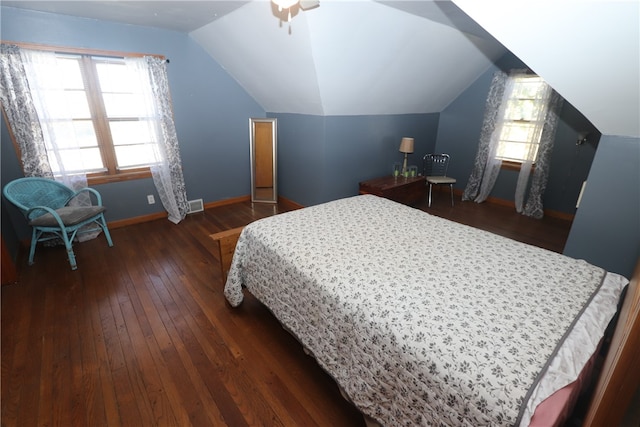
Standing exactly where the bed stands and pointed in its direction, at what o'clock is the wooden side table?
The wooden side table is roughly at 1 o'clock from the bed.

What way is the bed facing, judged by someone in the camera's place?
facing away from the viewer and to the left of the viewer

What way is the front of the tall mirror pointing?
toward the camera

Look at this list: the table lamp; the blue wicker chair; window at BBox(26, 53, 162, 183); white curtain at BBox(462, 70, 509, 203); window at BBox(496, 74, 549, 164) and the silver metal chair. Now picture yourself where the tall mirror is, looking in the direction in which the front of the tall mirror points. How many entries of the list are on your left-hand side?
4

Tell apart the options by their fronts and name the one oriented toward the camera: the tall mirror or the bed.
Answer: the tall mirror

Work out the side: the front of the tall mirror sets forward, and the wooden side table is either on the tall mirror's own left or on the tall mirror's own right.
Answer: on the tall mirror's own left

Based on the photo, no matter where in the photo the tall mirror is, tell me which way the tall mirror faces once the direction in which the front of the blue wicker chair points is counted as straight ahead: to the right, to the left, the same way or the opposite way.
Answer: to the right

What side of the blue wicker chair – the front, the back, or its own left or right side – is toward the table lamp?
front

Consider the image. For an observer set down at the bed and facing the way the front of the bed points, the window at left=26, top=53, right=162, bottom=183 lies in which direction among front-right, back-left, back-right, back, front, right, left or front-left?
front-left

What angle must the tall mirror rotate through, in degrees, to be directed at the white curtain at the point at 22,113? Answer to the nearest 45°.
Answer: approximately 45° to its right
